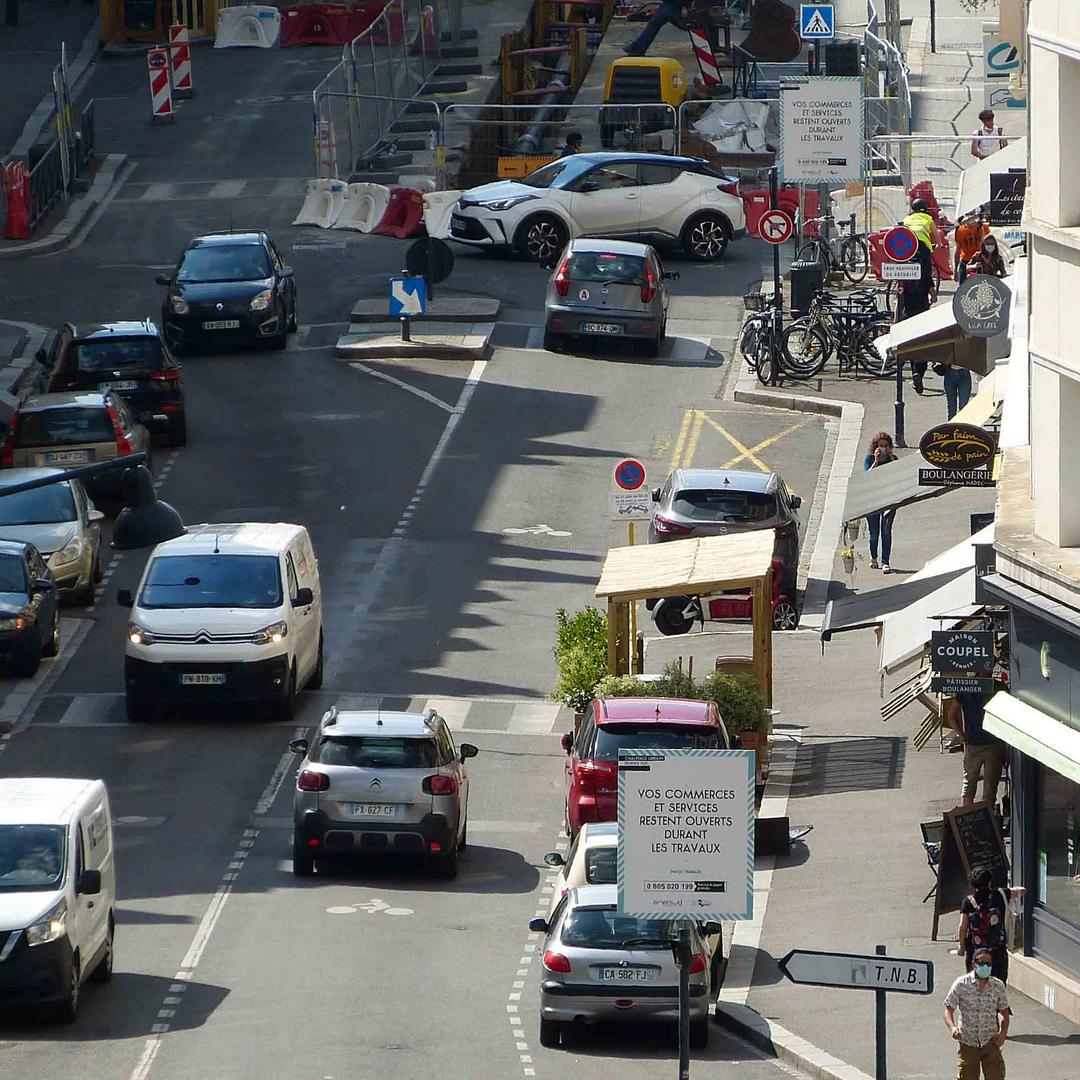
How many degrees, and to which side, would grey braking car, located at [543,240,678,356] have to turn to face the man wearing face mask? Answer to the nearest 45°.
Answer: approximately 180°

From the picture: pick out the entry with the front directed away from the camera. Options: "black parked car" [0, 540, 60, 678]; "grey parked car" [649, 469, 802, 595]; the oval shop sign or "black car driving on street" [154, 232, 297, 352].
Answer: the grey parked car

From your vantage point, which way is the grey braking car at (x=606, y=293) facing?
away from the camera

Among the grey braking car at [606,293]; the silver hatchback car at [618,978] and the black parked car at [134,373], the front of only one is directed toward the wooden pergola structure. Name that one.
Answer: the silver hatchback car

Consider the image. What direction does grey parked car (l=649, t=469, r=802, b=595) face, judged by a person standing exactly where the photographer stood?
facing away from the viewer

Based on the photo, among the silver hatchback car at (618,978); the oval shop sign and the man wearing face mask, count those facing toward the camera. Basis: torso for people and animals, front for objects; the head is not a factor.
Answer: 2

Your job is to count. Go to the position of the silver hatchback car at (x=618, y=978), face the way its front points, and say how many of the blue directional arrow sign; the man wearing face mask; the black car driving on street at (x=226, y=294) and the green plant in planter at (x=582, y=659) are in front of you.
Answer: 3

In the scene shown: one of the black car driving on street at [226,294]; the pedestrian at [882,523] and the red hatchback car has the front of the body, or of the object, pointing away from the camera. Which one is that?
the red hatchback car

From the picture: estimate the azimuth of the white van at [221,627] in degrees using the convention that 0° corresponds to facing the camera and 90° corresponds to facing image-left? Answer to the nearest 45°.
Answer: approximately 0°

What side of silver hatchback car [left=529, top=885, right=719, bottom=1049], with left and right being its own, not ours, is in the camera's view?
back

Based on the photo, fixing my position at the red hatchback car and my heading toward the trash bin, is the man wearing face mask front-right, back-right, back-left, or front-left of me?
back-right

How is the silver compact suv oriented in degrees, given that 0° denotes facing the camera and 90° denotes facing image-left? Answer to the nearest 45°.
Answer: approximately 180°

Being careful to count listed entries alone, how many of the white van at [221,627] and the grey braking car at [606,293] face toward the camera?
1
